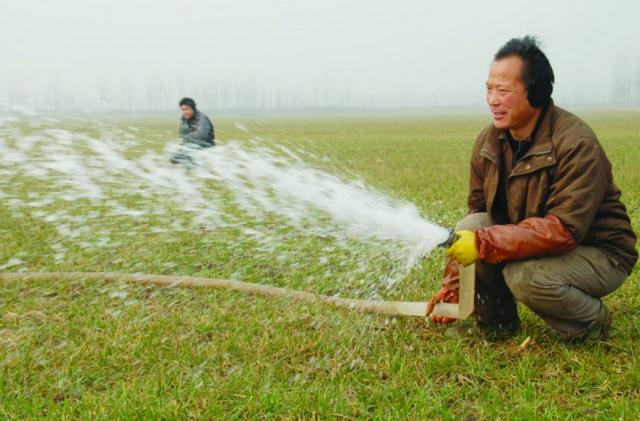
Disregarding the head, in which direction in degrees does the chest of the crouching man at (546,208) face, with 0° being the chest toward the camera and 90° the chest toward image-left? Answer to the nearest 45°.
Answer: approximately 45°

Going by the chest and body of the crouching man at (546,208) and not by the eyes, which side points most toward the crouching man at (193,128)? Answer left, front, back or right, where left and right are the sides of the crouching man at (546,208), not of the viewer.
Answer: right
